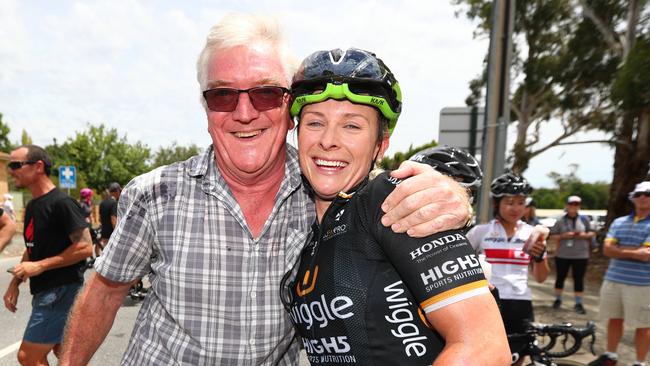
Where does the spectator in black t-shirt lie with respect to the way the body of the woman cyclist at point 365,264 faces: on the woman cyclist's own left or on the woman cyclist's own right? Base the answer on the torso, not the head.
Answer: on the woman cyclist's own right

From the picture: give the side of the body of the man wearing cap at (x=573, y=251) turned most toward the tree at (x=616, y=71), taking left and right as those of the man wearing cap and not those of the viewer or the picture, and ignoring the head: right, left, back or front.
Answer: back

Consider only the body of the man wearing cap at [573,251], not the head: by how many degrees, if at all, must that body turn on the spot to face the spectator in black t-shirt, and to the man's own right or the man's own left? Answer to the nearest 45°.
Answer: approximately 45° to the man's own right

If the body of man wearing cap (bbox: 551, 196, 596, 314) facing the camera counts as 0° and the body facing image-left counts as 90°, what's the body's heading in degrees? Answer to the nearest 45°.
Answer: approximately 0°

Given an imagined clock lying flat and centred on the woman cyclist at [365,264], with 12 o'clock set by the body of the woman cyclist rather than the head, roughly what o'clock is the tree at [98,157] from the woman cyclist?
The tree is roughly at 3 o'clock from the woman cyclist.

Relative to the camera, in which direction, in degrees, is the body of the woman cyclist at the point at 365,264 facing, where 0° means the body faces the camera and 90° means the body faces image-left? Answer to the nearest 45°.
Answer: approximately 45°
